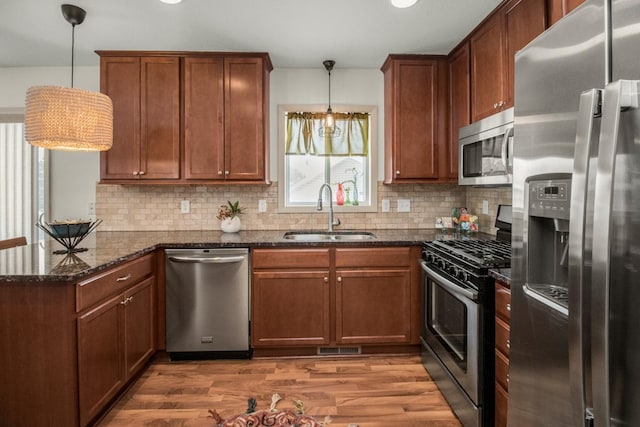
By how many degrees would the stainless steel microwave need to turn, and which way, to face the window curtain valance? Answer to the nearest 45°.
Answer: approximately 90° to its right

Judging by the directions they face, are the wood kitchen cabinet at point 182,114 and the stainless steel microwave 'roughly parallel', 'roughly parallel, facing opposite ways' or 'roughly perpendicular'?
roughly perpendicular

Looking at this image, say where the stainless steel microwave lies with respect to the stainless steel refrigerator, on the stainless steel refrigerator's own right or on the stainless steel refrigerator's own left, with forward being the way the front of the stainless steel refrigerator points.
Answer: on the stainless steel refrigerator's own right

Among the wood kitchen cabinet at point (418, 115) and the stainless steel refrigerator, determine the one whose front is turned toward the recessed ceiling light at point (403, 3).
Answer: the wood kitchen cabinet

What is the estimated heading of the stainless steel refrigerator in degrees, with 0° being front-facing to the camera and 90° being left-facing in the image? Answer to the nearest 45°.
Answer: approximately 45°

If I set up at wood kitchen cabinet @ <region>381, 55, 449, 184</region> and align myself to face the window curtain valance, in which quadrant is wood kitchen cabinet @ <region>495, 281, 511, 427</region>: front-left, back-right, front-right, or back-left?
back-left
